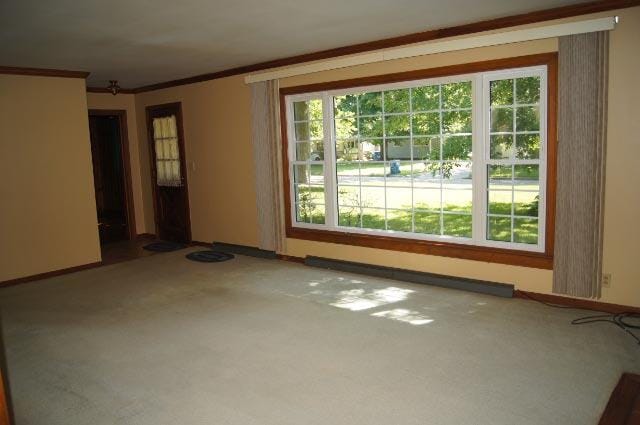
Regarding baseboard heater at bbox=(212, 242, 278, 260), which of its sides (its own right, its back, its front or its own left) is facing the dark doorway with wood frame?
right

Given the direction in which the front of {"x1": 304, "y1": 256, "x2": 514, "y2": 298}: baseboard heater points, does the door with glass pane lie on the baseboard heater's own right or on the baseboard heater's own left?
on the baseboard heater's own right

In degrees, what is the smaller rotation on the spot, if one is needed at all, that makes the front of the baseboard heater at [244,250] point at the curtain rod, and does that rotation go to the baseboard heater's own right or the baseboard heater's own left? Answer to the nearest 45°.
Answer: approximately 90° to the baseboard heater's own left

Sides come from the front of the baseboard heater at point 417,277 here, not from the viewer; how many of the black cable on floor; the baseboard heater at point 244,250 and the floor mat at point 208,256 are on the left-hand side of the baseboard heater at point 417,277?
1

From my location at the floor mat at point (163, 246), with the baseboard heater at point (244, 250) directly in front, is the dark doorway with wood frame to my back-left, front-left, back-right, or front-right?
back-left

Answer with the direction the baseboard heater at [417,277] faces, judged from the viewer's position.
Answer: facing the viewer and to the left of the viewer

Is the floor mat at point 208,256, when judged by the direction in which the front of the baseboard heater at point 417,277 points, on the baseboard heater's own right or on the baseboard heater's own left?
on the baseboard heater's own right

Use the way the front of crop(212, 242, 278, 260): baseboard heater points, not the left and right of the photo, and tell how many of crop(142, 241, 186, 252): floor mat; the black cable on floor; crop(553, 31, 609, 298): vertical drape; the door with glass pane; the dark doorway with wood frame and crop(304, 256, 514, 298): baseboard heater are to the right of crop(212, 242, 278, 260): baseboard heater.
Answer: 3

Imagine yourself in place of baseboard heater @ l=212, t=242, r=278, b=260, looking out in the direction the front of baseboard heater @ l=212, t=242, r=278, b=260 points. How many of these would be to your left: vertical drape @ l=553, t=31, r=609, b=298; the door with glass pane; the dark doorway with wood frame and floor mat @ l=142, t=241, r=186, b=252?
1

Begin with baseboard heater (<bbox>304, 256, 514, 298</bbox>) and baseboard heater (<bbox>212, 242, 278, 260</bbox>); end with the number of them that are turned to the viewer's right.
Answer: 0

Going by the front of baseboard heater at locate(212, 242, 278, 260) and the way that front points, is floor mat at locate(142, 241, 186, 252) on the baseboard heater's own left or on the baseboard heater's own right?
on the baseboard heater's own right

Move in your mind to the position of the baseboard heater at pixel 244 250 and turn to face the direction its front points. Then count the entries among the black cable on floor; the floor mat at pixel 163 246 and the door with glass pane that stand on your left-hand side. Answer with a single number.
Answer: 1
